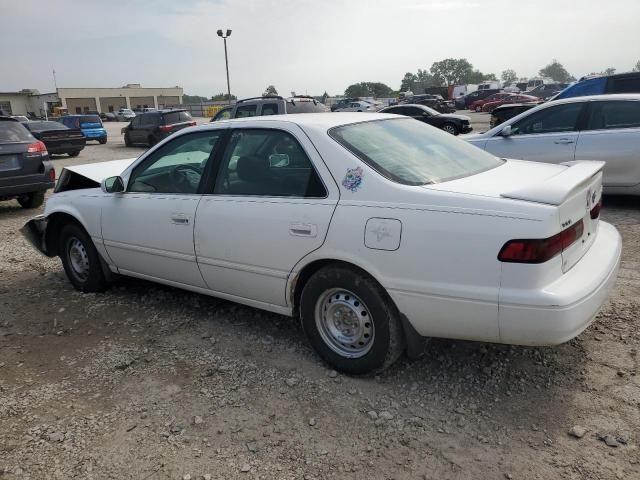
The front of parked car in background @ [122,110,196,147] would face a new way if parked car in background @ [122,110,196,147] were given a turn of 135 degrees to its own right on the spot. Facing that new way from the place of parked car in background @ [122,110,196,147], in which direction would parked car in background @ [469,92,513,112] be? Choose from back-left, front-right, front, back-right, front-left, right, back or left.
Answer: front-left

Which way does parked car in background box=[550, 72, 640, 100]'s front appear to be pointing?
to the viewer's left

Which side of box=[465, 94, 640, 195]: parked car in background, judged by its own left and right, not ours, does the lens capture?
left

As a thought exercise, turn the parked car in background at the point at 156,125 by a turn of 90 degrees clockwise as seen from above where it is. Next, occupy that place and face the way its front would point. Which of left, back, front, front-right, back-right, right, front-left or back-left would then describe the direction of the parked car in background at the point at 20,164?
back-right

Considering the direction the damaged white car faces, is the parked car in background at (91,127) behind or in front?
in front

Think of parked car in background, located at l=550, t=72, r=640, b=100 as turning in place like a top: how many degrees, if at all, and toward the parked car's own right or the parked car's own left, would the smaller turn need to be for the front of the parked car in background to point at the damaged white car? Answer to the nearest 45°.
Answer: approximately 90° to the parked car's own left

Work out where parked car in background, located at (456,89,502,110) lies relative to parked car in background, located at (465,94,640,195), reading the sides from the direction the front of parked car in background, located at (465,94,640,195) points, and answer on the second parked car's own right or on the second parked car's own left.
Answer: on the second parked car's own right
